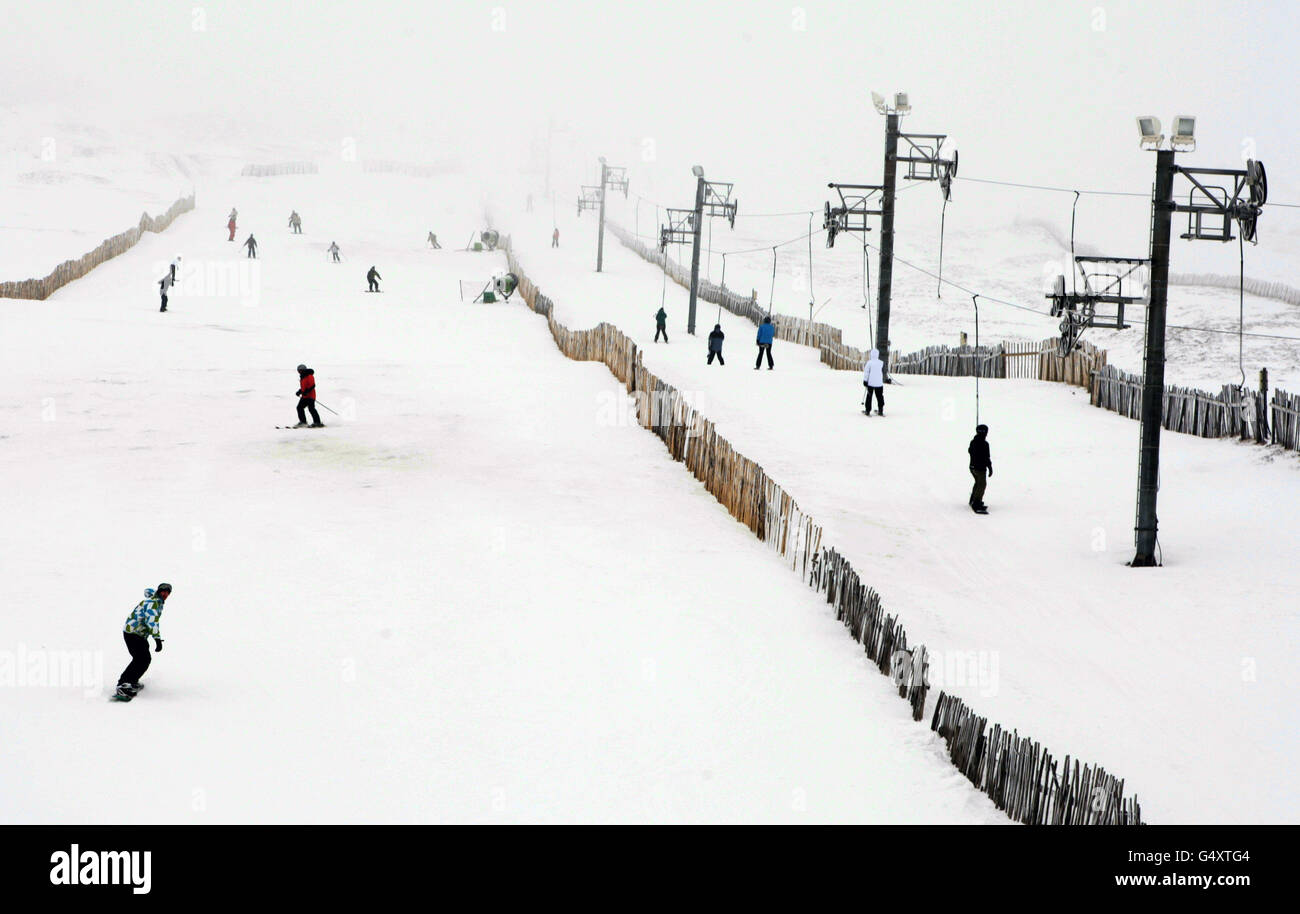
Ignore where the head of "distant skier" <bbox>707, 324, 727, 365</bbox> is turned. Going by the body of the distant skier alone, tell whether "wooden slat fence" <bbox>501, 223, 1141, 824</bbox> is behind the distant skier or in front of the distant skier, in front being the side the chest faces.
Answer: behind

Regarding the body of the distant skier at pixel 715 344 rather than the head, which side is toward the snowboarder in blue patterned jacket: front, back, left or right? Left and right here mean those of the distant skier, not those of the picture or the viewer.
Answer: back

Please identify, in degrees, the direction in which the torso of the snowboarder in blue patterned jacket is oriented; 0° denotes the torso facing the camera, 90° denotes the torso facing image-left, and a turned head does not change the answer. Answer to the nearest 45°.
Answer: approximately 270°

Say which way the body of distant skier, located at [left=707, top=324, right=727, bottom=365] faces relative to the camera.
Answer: away from the camera

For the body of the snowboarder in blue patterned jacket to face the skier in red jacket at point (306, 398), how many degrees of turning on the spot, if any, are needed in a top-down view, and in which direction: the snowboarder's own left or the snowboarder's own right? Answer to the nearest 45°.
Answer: approximately 90° to the snowboarder's own left

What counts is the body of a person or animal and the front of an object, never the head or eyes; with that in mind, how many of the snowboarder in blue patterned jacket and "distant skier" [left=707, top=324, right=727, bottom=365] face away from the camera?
1
